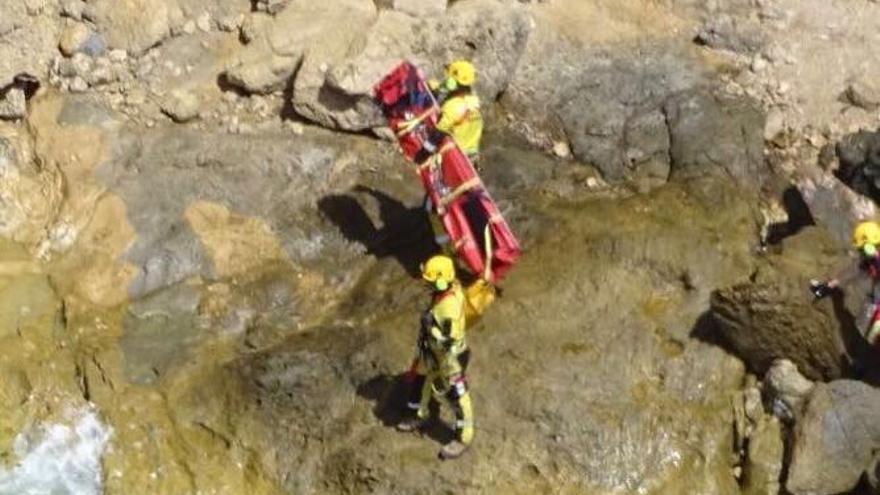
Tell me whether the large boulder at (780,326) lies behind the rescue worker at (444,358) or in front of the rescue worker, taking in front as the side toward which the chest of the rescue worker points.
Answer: behind

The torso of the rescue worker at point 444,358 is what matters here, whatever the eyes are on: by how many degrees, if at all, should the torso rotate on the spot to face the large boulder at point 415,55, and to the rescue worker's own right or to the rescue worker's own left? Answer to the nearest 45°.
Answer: approximately 135° to the rescue worker's own right

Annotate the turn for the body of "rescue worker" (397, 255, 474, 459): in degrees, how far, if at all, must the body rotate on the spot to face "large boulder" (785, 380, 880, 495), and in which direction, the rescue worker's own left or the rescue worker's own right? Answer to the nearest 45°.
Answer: approximately 135° to the rescue worker's own left

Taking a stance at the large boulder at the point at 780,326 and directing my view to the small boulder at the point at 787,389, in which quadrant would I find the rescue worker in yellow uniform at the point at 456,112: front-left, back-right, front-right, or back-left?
back-right

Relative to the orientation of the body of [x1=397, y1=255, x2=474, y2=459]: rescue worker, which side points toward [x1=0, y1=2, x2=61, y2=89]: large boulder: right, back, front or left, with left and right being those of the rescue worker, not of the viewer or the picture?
right

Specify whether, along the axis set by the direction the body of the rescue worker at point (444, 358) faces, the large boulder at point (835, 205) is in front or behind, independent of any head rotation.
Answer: behind

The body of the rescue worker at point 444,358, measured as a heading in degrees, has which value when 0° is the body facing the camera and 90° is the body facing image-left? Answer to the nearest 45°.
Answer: approximately 45°

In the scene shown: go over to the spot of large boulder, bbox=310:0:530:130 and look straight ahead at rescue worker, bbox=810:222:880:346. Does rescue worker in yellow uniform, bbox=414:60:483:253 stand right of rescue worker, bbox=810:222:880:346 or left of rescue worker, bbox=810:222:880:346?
right

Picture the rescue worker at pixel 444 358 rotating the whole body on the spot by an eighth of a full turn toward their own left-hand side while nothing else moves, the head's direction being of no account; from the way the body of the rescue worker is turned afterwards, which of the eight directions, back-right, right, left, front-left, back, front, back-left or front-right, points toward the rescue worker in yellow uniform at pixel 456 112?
back

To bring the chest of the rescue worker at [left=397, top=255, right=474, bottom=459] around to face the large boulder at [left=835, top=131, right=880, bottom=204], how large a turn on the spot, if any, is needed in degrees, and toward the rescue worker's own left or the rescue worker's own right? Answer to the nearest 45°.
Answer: approximately 180°
